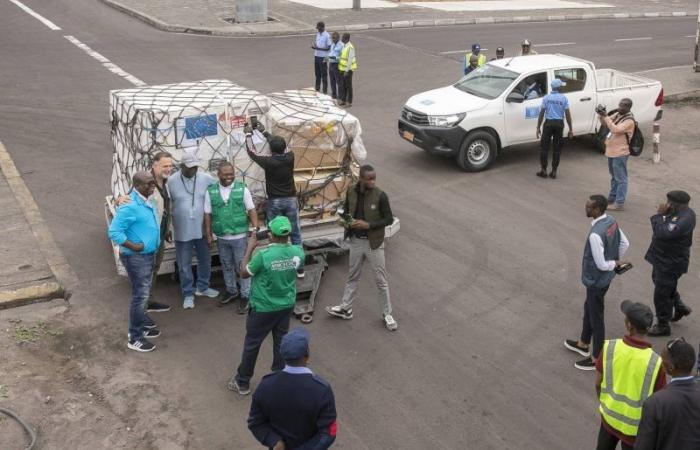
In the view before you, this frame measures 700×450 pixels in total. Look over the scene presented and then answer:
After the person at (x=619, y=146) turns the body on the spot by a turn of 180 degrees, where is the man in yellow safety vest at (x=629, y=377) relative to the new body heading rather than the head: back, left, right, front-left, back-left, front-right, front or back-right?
right

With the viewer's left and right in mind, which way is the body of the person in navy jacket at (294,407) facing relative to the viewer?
facing away from the viewer

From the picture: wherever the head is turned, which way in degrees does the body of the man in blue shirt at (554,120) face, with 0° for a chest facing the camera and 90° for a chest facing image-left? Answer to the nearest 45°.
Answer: approximately 180°

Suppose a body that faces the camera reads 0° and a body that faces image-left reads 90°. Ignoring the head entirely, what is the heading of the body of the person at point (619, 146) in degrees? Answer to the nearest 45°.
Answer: approximately 90°

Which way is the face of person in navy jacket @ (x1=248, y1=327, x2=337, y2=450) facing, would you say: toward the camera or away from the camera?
away from the camera

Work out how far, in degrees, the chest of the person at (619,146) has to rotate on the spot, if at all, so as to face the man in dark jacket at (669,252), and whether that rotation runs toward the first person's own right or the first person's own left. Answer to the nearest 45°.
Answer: approximately 90° to the first person's own left

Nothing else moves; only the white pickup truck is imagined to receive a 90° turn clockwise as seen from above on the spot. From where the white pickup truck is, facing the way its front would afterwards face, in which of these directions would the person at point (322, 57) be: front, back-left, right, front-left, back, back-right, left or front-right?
front

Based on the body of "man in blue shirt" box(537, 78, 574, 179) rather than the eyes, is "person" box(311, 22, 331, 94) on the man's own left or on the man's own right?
on the man's own left

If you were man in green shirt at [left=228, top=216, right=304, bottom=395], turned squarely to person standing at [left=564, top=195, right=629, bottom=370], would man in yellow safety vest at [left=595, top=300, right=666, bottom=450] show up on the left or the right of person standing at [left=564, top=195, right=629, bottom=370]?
right

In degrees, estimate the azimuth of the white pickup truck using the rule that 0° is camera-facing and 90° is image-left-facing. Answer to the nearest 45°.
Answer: approximately 45°
